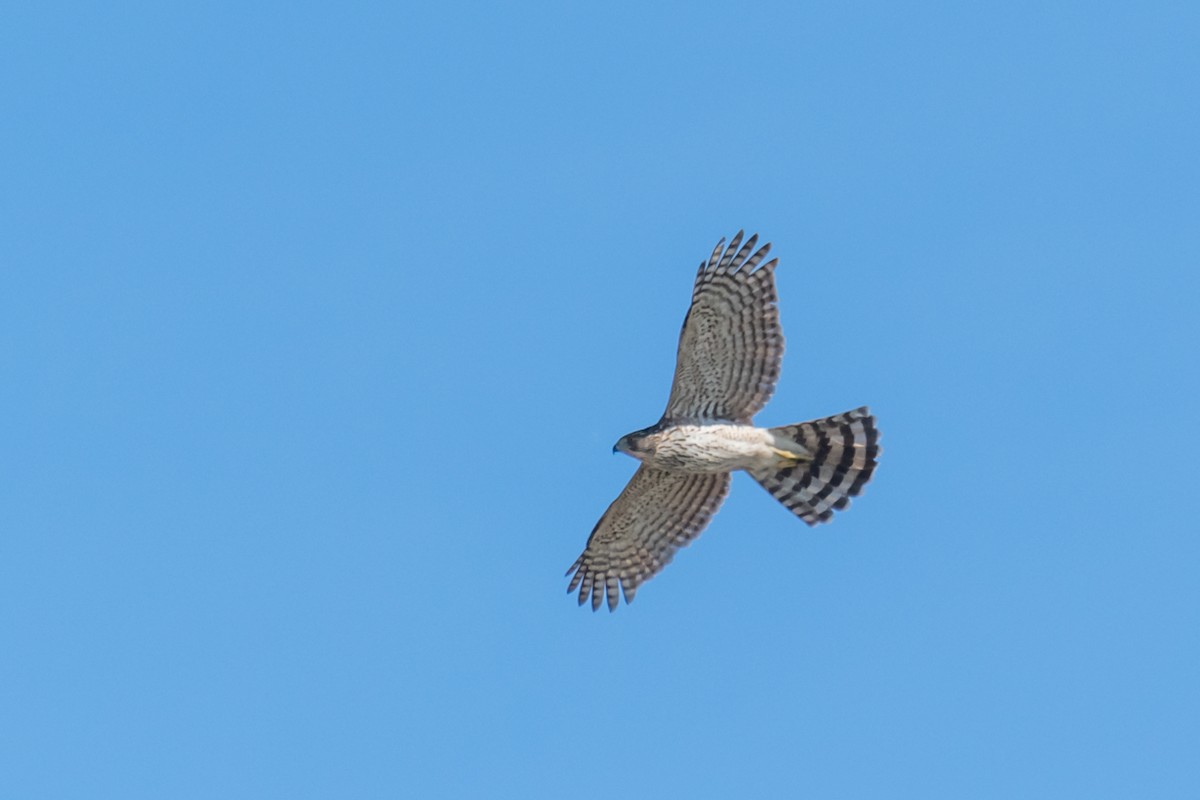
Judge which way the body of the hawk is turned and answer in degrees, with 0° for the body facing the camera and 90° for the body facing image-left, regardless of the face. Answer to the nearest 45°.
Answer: approximately 90°
